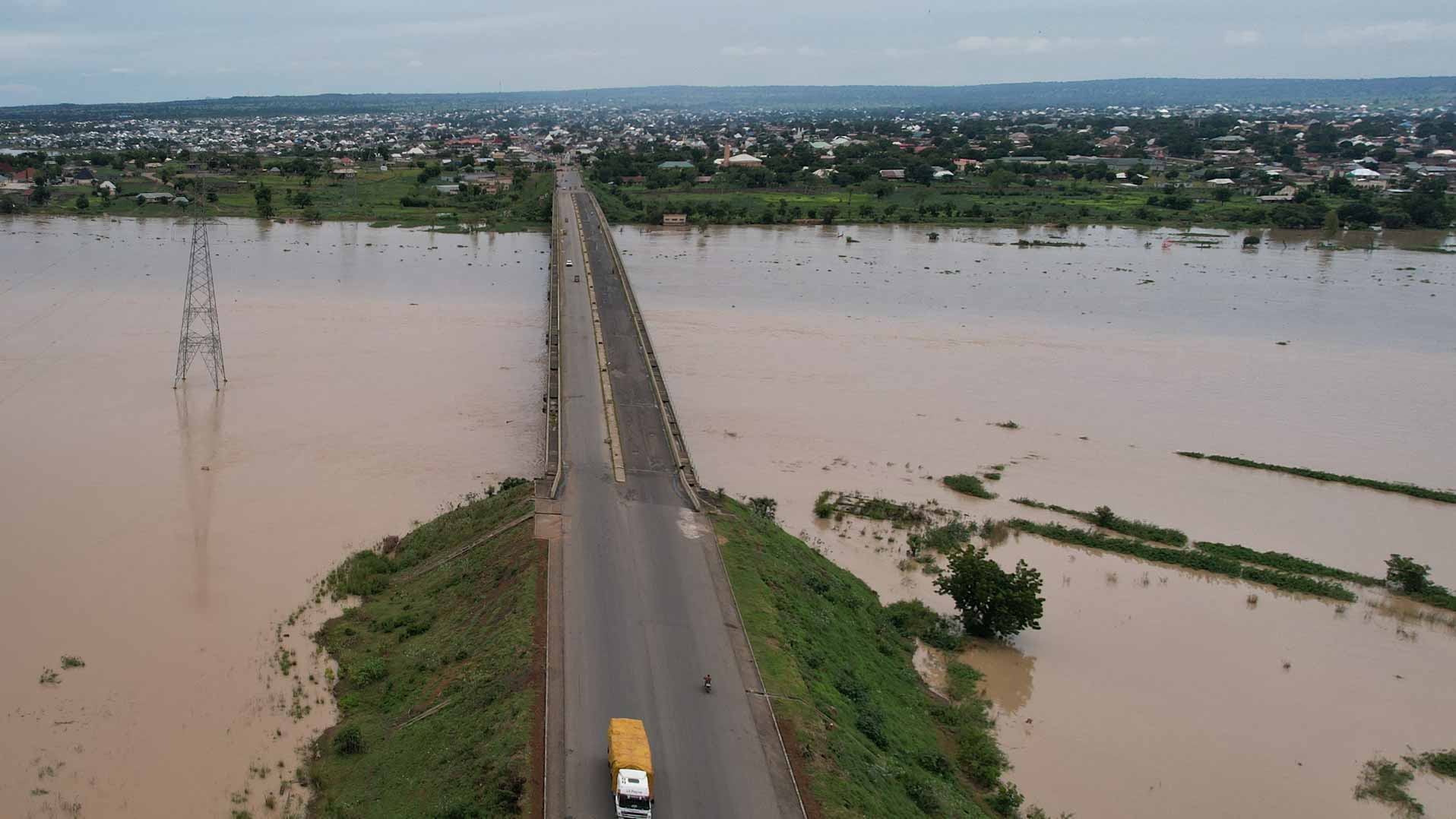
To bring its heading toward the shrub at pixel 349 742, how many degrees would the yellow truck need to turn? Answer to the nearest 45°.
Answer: approximately 135° to its right

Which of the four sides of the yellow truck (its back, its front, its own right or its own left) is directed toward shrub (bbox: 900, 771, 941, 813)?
left

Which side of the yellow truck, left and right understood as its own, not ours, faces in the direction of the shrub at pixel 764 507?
back

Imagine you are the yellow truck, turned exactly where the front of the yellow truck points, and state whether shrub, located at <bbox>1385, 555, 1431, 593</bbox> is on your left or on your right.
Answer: on your left

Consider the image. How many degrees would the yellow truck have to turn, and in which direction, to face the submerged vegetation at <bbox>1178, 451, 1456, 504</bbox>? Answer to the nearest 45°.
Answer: approximately 135° to its left

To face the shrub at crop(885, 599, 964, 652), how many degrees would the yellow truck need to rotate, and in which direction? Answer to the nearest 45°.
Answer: approximately 135° to its left

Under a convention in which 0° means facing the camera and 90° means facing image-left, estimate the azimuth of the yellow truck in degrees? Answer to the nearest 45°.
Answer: approximately 0°

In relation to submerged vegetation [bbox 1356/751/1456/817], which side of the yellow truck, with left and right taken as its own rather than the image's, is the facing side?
left
